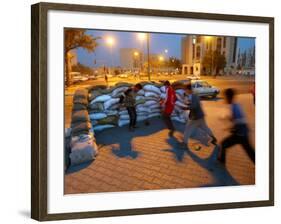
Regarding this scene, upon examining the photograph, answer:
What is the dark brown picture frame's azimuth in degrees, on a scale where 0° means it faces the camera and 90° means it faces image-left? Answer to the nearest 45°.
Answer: approximately 315°
